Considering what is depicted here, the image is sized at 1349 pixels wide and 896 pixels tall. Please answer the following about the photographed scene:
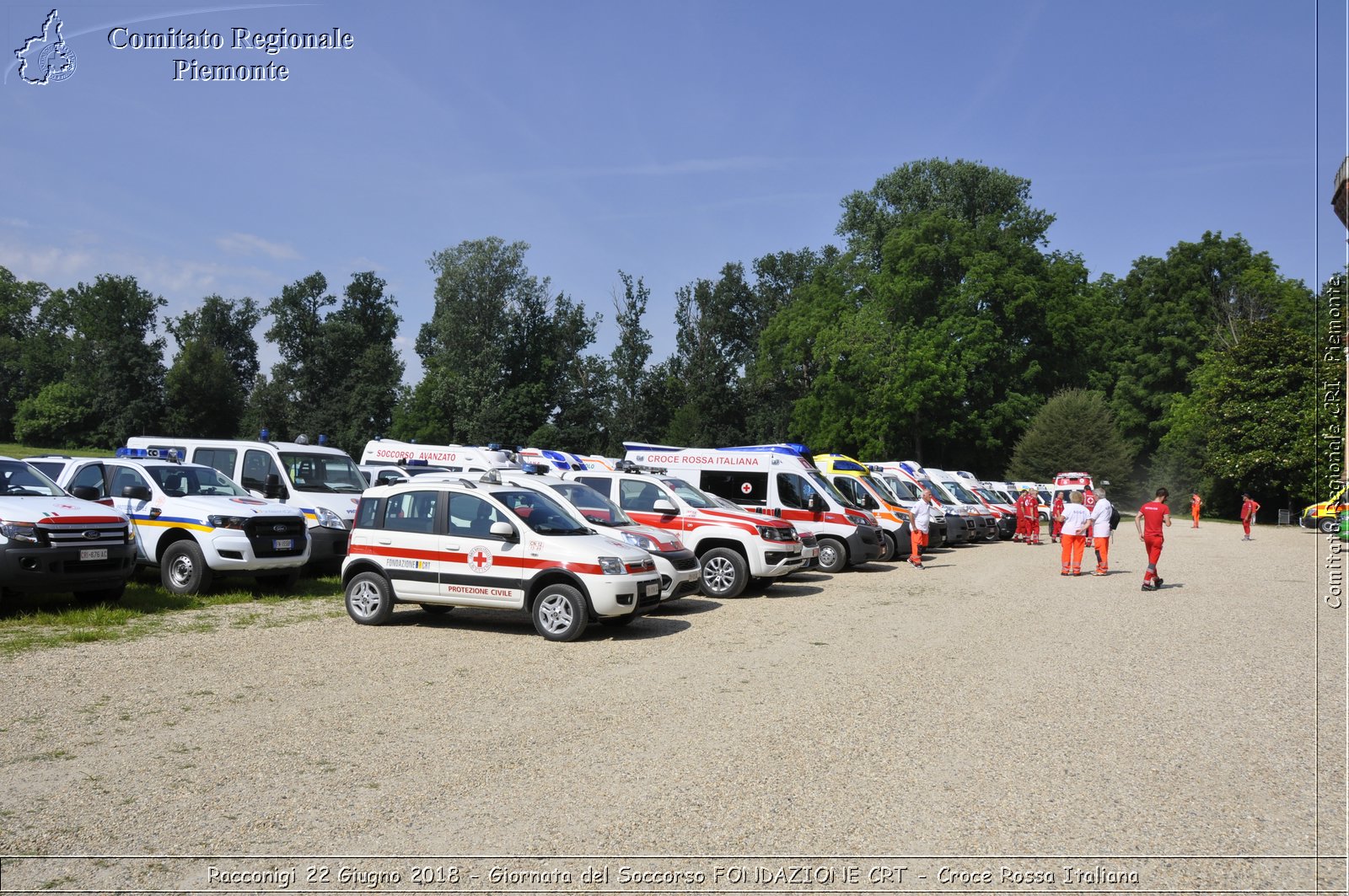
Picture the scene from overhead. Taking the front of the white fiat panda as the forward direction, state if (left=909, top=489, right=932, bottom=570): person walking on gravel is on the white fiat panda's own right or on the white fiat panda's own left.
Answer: on the white fiat panda's own left

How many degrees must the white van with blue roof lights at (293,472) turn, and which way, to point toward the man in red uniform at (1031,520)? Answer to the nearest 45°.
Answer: approximately 45° to its left

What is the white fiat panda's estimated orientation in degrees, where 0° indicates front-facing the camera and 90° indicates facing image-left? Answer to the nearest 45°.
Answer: approximately 315°

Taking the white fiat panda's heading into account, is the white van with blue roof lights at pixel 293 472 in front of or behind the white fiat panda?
behind

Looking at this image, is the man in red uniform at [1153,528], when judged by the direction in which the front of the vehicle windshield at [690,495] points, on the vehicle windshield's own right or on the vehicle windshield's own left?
on the vehicle windshield's own left
